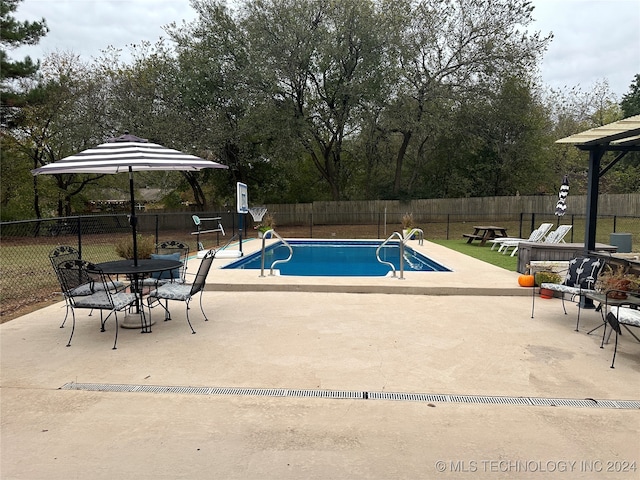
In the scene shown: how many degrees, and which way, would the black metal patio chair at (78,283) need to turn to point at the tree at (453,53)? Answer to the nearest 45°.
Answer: approximately 45° to its left

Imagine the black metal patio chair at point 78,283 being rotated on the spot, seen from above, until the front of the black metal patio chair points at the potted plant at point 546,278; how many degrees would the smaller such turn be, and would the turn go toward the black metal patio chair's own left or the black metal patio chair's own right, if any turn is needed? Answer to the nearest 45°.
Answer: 0° — it already faces it

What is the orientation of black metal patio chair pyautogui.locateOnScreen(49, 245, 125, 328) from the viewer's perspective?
to the viewer's right

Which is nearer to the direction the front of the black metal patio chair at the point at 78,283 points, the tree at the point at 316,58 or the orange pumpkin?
the orange pumpkin

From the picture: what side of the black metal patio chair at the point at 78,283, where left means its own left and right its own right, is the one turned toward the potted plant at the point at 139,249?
left
